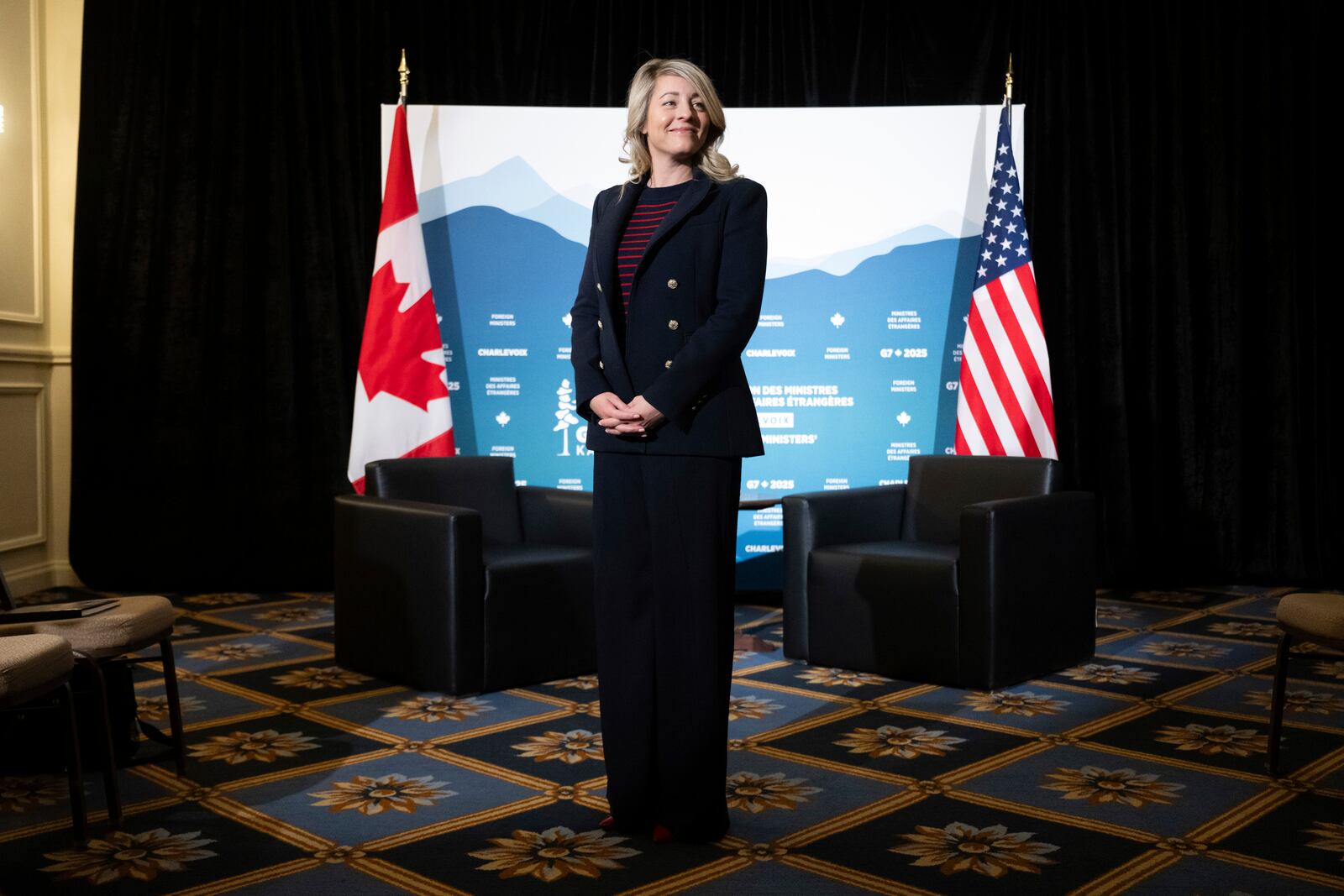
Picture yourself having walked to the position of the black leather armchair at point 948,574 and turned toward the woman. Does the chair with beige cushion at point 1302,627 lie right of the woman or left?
left

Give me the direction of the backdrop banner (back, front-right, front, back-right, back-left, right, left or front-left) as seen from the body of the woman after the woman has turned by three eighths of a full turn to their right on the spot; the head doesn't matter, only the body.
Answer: front

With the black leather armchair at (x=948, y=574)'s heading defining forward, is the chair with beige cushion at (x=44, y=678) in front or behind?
in front

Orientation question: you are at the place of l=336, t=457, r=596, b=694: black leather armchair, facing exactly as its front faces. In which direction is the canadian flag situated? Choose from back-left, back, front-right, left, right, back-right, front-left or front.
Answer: back-left

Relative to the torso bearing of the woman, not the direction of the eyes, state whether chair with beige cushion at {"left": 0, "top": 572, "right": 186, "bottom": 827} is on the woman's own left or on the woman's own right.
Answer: on the woman's own right

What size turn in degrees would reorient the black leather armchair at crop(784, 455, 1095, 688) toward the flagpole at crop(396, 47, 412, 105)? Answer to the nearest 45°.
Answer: approximately 90° to its right

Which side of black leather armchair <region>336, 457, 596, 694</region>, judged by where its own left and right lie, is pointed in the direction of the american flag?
left

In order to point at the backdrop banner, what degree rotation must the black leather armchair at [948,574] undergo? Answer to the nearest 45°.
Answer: approximately 90° to its right

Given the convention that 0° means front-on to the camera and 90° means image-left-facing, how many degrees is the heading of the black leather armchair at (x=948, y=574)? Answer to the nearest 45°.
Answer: approximately 45°

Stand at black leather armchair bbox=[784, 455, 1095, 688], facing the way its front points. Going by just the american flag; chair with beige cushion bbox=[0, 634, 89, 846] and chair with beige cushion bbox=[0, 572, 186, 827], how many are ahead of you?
2
